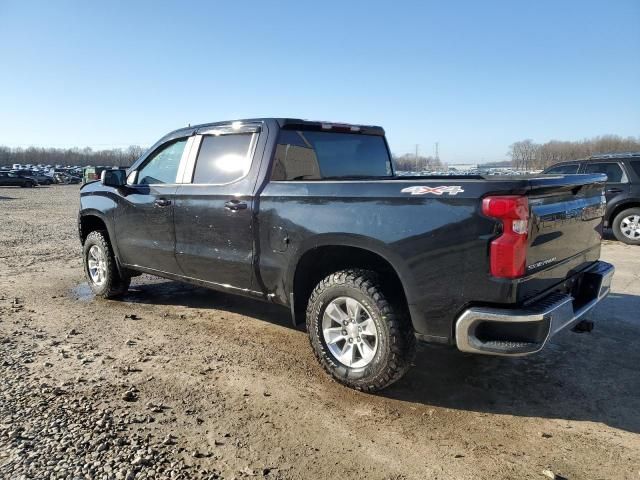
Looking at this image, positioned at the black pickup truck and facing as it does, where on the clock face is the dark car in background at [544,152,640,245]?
The dark car in background is roughly at 3 o'clock from the black pickup truck.

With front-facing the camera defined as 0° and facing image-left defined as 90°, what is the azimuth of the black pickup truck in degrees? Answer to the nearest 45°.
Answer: approximately 135°
